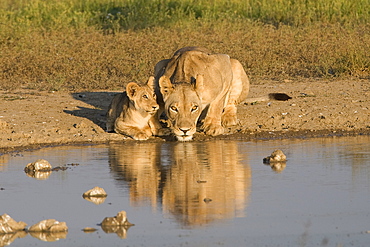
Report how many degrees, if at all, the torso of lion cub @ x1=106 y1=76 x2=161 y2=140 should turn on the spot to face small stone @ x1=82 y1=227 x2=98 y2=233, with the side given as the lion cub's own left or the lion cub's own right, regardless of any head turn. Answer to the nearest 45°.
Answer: approximately 45° to the lion cub's own right

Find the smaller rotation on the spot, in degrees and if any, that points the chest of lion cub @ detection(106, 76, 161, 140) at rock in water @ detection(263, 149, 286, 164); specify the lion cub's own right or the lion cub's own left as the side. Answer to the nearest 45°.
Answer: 0° — it already faces it

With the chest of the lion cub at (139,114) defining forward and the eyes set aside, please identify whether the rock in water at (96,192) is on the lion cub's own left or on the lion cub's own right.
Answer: on the lion cub's own right

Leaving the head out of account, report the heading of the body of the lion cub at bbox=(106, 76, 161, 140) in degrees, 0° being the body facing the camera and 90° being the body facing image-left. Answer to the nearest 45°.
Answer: approximately 315°

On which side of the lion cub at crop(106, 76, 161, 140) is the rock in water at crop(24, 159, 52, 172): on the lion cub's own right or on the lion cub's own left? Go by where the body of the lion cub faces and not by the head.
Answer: on the lion cub's own right

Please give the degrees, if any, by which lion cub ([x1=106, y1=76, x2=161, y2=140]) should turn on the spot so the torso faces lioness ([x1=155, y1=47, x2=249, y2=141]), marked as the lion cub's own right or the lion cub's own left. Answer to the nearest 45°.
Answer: approximately 45° to the lion cub's own left

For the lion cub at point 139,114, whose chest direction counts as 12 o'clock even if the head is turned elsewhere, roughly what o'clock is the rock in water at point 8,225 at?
The rock in water is roughly at 2 o'clock from the lion cub.
